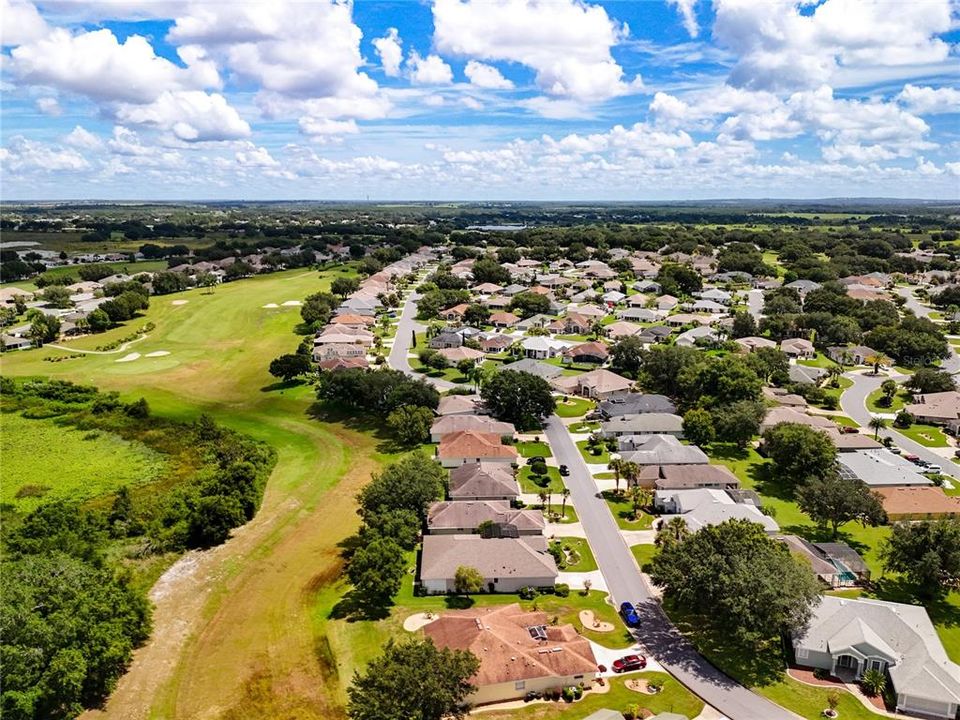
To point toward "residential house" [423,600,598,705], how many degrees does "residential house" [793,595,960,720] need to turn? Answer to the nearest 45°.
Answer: approximately 45° to its right

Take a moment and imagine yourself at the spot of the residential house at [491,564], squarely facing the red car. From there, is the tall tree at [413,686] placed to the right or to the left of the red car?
right

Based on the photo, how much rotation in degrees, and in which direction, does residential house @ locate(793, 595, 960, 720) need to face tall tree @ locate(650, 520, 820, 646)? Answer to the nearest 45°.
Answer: approximately 90° to its right

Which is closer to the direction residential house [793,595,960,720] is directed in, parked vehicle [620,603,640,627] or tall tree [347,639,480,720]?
the tall tree

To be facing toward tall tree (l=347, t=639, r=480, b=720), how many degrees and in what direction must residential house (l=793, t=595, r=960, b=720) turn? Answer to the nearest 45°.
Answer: approximately 45° to its right

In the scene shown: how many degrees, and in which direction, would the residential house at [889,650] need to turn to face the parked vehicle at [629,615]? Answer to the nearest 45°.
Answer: approximately 90° to its right

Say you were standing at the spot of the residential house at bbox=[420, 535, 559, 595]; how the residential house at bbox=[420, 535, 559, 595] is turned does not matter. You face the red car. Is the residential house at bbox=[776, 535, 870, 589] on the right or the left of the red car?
left

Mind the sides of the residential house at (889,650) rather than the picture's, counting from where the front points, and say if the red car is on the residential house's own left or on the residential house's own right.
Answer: on the residential house's own right

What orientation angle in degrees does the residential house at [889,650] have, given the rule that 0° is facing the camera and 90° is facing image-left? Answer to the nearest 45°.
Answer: approximately 0°

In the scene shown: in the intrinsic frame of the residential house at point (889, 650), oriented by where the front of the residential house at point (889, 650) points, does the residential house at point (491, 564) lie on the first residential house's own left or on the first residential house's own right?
on the first residential house's own right
